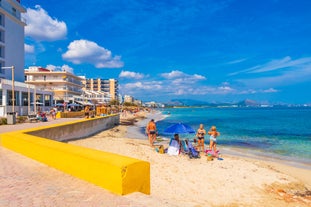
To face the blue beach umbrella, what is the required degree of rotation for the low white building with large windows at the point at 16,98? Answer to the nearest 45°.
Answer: approximately 45° to its right

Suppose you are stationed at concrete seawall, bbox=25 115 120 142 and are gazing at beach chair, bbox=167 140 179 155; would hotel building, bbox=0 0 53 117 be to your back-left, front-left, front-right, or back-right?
back-left

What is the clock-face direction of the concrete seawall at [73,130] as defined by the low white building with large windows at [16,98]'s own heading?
The concrete seawall is roughly at 1 o'clock from the low white building with large windows.

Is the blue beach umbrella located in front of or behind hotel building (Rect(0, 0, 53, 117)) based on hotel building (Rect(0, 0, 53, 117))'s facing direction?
in front

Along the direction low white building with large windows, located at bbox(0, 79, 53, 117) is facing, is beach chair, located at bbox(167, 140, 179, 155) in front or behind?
in front

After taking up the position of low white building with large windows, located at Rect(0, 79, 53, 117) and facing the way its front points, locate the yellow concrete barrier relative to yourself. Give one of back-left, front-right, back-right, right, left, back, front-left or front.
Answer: front-right

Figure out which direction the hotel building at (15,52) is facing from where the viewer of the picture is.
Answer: facing the viewer and to the right of the viewer

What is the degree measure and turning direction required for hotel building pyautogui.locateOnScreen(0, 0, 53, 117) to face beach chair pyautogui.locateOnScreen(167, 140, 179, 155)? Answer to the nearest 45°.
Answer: approximately 45° to its right

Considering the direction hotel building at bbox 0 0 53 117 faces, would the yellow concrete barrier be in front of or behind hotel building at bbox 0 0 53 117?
in front
